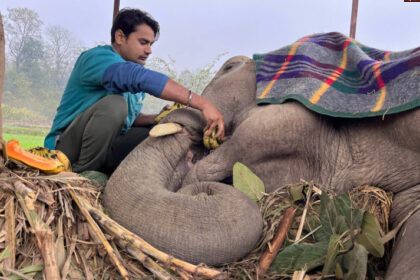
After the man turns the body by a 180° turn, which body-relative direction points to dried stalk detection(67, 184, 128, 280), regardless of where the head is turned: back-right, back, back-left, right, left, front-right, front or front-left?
left

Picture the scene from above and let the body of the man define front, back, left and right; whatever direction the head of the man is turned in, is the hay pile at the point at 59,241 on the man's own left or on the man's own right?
on the man's own right

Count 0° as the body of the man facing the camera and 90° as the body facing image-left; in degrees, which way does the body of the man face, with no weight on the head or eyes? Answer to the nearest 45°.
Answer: approximately 270°

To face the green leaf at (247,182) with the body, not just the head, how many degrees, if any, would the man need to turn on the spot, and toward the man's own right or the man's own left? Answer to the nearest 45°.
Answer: approximately 45° to the man's own right

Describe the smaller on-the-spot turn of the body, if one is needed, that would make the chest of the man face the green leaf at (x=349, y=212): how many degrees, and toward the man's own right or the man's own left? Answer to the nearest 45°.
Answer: approximately 45° to the man's own right

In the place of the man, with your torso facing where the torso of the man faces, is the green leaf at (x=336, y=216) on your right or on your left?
on your right

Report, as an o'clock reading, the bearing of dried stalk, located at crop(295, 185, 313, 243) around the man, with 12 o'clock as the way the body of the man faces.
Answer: The dried stalk is roughly at 2 o'clock from the man.
